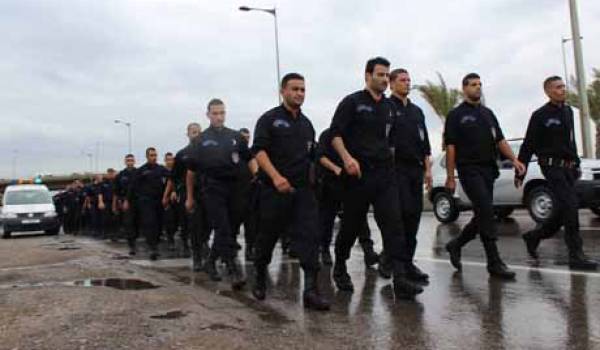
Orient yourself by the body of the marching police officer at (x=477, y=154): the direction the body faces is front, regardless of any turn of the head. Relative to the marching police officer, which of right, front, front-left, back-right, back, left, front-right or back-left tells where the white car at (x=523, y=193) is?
back-left

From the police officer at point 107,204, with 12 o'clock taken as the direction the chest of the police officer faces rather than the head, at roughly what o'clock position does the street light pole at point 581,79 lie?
The street light pole is roughly at 11 o'clock from the police officer.

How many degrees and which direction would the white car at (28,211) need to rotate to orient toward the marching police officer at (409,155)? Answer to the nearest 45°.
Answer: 0° — it already faces them

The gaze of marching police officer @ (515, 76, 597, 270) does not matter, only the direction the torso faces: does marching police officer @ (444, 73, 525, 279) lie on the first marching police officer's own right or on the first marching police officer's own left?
on the first marching police officer's own right

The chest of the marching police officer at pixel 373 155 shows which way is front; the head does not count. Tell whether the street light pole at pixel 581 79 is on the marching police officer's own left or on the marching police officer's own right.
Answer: on the marching police officer's own left

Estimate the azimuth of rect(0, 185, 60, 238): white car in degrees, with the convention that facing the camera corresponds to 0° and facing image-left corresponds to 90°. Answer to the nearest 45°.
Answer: approximately 0°

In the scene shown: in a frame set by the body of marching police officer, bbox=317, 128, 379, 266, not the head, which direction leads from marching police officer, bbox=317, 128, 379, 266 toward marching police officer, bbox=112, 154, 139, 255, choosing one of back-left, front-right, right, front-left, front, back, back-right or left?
back

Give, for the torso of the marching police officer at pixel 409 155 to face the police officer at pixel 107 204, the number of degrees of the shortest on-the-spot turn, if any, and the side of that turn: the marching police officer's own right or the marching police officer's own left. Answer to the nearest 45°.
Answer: approximately 180°

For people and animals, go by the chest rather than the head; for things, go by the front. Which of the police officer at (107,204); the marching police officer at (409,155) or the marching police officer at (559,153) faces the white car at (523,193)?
the police officer

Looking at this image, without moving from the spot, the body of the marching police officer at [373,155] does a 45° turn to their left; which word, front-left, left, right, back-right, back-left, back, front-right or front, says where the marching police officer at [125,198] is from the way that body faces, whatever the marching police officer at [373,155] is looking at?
back-left

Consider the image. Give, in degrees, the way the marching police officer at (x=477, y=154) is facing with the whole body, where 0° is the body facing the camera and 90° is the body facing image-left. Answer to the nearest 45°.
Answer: approximately 315°
